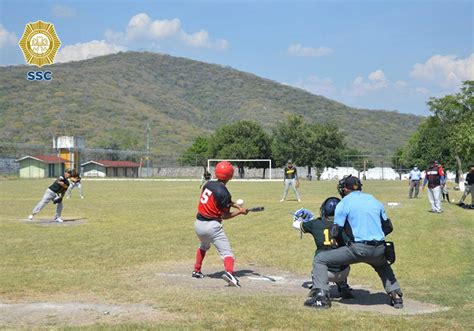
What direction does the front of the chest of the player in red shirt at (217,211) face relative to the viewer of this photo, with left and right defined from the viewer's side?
facing away from the viewer and to the right of the viewer

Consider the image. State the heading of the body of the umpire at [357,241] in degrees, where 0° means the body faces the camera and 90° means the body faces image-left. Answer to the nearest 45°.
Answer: approximately 135°

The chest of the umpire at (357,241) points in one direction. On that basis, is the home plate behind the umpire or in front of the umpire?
in front

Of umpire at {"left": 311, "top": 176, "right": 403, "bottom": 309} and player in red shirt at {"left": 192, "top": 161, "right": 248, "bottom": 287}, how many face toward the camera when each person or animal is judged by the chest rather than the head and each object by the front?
0

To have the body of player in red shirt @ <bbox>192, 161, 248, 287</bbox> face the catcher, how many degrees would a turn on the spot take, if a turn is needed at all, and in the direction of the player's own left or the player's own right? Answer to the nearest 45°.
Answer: approximately 90° to the player's own right

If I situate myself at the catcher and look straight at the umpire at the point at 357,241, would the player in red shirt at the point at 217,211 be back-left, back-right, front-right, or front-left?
back-right

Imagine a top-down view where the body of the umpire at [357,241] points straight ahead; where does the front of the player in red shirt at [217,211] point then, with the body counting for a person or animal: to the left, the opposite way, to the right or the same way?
to the right
